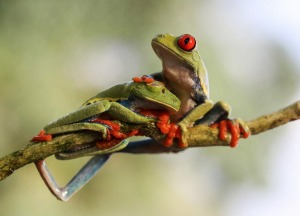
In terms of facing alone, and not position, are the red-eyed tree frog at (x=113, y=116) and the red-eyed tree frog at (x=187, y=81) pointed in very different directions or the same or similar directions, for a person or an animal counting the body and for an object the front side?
very different directions

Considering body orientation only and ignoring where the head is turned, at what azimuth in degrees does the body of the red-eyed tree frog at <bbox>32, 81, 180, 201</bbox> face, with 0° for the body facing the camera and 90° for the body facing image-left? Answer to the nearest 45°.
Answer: approximately 270°
